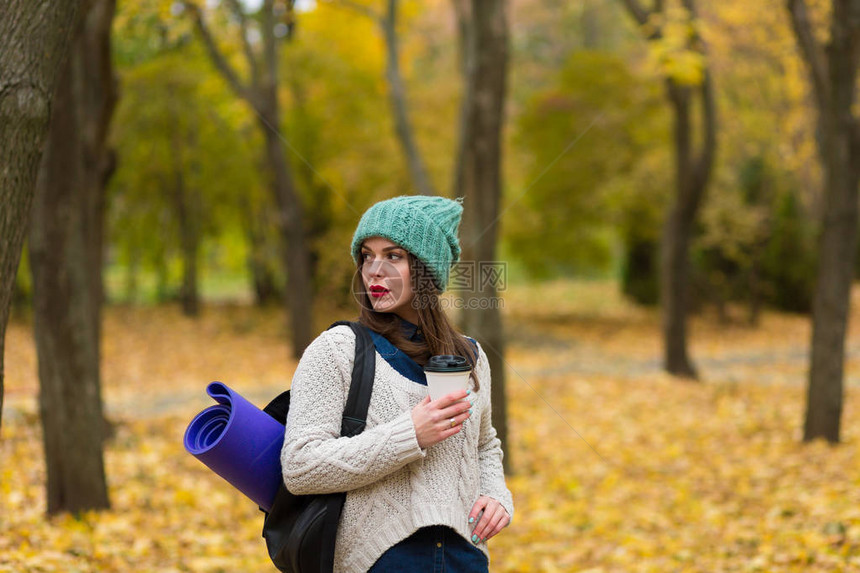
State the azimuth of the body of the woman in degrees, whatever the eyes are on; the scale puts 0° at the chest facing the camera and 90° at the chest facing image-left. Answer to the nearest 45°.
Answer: approximately 315°

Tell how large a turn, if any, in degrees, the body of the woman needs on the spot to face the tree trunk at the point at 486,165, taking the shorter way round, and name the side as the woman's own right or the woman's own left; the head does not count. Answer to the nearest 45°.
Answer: approximately 135° to the woman's own left

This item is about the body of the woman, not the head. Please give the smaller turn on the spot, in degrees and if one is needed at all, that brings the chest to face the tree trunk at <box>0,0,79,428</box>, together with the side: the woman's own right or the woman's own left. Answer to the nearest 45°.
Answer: approximately 180°

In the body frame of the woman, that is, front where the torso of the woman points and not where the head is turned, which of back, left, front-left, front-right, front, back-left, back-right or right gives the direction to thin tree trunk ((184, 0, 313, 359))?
back-left

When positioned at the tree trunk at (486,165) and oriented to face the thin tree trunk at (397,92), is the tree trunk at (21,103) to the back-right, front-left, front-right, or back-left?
back-left

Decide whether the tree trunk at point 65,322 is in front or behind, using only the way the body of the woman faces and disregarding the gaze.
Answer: behind
